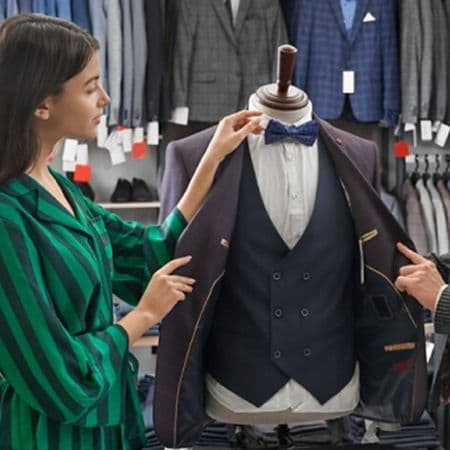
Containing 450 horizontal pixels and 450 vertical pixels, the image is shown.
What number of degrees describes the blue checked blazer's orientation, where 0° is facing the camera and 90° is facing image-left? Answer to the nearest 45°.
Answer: approximately 0°

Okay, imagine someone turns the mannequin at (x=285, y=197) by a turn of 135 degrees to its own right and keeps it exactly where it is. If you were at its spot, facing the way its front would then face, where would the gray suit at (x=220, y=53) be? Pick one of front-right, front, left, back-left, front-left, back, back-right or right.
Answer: front-right

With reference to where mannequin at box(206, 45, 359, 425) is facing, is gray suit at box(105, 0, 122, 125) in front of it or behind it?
behind

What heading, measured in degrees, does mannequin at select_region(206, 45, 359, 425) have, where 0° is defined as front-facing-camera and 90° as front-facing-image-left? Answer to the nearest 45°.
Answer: approximately 0°

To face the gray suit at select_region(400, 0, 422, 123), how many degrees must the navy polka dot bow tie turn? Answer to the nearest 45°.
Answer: approximately 180°

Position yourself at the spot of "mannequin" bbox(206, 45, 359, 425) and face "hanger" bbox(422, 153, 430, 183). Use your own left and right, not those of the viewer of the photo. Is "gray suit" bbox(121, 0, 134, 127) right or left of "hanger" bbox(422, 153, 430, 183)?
left

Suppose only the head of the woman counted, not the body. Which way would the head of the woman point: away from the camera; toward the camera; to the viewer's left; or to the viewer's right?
to the viewer's right

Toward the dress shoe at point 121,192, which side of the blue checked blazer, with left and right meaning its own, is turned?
right
